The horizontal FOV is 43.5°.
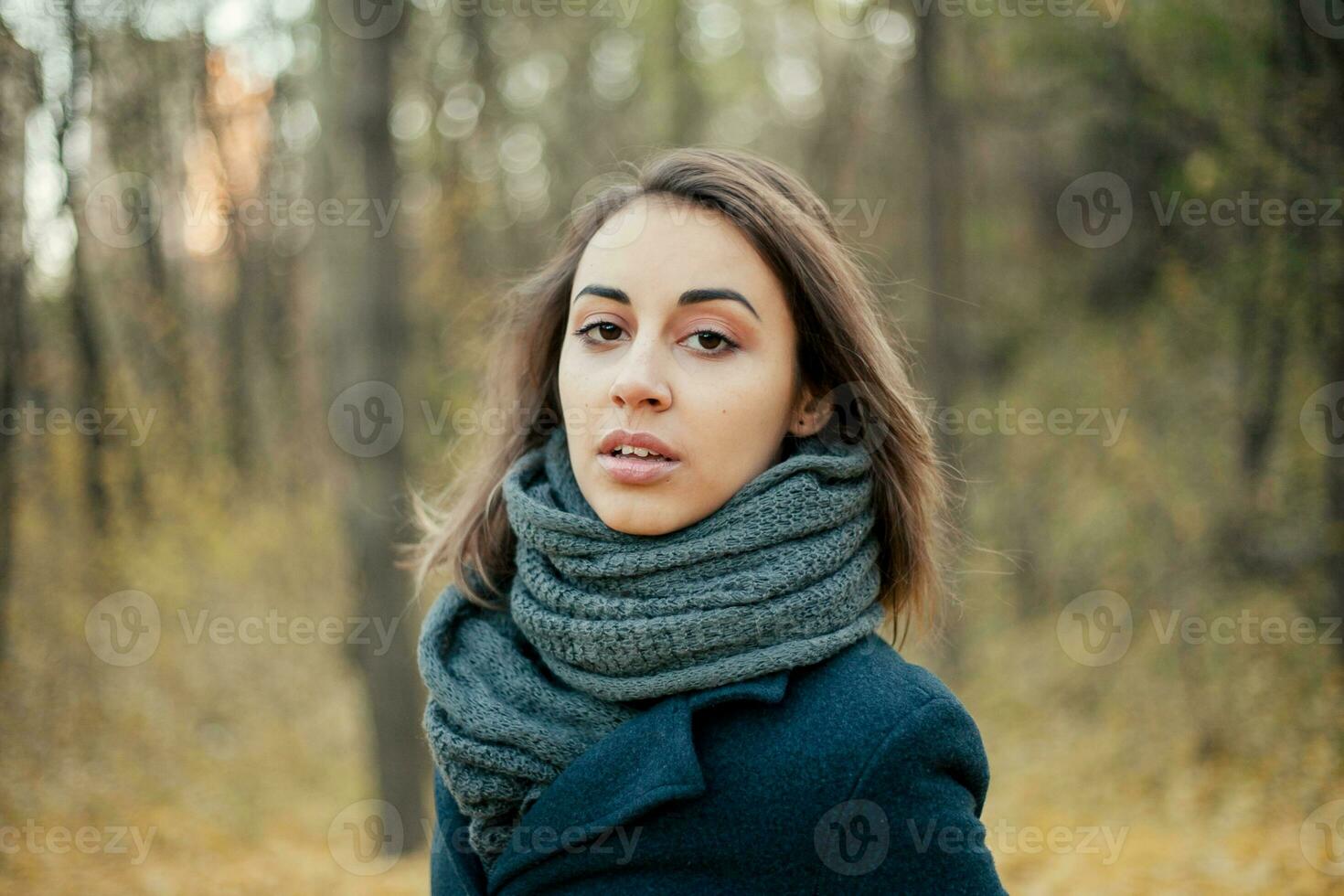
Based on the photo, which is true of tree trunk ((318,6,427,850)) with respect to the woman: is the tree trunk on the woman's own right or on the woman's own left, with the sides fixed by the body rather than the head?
on the woman's own right

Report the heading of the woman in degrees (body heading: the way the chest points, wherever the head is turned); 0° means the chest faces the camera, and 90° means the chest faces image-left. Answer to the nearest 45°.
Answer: approximately 45°

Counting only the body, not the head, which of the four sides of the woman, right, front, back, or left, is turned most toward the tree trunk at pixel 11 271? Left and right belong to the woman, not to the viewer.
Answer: right
